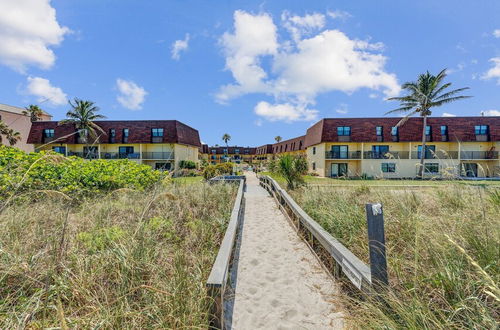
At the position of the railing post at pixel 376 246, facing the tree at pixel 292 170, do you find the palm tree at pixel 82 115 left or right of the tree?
left

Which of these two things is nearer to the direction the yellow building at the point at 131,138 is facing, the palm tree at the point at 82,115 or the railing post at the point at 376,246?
the railing post

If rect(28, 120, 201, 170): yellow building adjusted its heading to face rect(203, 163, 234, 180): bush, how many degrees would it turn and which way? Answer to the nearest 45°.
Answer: approximately 45° to its left

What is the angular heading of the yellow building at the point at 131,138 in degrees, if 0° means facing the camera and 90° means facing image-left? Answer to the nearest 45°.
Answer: approximately 0°

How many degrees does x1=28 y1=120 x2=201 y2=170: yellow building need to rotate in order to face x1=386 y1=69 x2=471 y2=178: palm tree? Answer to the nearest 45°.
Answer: approximately 45° to its left

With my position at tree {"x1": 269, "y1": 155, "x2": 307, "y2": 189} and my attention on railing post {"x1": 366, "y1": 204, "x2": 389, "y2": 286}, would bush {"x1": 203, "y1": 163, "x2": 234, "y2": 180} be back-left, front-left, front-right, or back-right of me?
back-right

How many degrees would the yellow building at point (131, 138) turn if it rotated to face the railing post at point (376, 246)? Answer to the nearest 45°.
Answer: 0° — it already faces it

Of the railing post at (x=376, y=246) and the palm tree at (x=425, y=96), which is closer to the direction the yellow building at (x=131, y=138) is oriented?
the railing post
